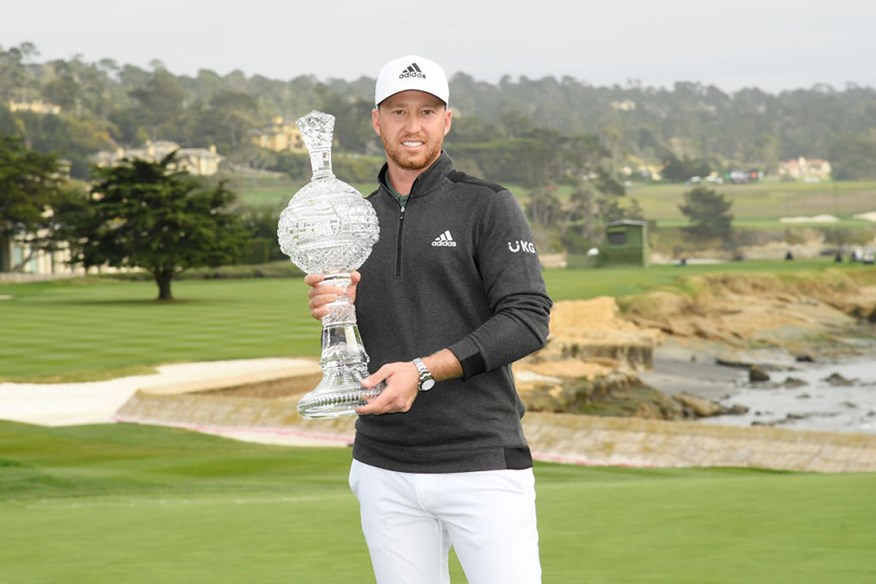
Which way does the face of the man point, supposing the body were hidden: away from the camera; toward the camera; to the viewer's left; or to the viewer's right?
toward the camera

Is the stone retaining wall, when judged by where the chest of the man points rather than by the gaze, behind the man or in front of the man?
behind

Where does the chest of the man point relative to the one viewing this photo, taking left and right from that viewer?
facing the viewer and to the left of the viewer
